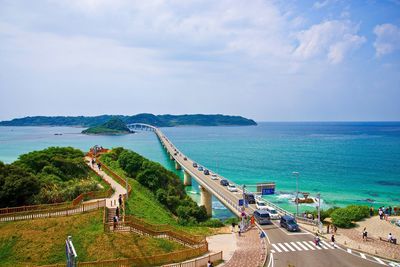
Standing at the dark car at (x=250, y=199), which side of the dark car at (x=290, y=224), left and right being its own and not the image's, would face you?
back

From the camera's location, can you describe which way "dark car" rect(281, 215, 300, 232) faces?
facing the viewer and to the right of the viewer

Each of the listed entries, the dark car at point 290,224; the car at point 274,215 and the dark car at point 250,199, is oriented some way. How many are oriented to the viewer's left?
0

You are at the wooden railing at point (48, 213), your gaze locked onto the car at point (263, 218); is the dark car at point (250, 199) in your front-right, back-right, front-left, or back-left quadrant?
front-left

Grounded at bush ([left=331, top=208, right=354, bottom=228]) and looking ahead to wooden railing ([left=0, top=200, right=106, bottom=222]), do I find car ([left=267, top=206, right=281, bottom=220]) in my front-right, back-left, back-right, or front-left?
front-right

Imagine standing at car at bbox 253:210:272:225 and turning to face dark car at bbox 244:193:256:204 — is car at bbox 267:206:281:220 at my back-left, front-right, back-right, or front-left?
front-right
